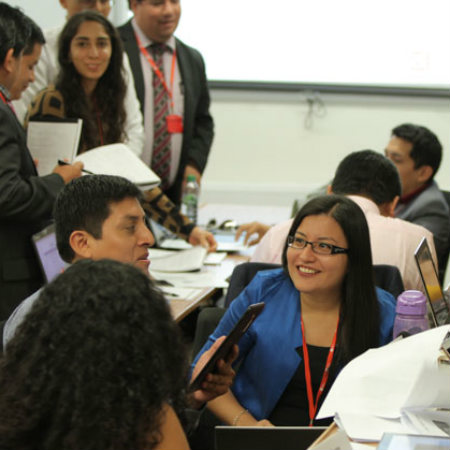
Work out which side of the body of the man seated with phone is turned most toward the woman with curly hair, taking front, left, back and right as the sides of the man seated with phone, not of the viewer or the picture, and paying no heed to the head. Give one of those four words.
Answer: right

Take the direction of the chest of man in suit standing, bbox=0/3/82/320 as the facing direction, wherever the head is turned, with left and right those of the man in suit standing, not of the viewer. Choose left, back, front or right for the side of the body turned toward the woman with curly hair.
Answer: right

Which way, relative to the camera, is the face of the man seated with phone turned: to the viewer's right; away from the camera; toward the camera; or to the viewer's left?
to the viewer's right

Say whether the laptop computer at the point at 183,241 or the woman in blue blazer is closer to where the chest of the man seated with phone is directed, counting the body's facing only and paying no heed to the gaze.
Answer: the woman in blue blazer

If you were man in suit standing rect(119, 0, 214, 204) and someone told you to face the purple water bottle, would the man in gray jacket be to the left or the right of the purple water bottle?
left

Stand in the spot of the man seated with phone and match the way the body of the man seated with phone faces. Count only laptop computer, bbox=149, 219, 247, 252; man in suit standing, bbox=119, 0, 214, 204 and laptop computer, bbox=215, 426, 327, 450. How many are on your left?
2

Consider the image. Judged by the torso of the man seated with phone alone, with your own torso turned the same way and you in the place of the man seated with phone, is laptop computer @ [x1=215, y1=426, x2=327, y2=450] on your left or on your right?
on your right

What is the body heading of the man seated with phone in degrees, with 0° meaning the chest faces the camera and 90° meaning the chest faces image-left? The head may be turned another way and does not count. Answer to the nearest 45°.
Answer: approximately 270°

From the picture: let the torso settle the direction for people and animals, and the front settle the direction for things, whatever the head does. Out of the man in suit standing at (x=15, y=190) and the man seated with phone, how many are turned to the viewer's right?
2

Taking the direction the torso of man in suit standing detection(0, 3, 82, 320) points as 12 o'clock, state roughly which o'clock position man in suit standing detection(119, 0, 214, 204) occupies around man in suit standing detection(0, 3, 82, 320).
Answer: man in suit standing detection(119, 0, 214, 204) is roughly at 10 o'clock from man in suit standing detection(0, 3, 82, 320).

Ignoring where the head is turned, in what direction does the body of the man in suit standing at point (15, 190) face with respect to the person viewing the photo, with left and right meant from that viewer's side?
facing to the right of the viewer
